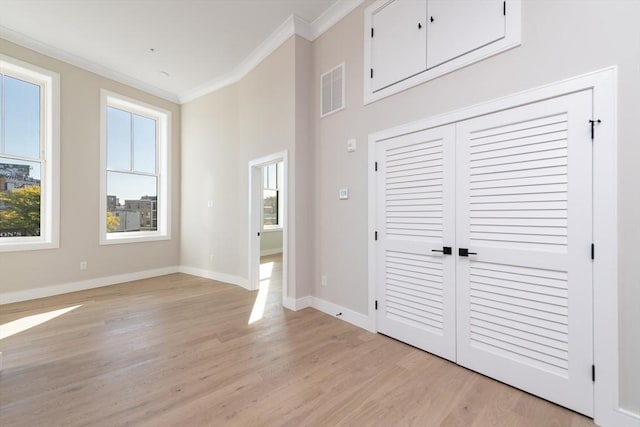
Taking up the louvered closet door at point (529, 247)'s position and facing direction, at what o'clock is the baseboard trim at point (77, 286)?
The baseboard trim is roughly at 1 o'clock from the louvered closet door.

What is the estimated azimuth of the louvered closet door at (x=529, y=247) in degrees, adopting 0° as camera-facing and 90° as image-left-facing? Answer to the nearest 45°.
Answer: approximately 45°

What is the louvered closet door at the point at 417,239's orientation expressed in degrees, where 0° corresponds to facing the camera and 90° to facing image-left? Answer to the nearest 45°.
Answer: approximately 45°

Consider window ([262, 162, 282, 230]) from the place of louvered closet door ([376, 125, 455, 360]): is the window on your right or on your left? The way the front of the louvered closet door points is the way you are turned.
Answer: on your right

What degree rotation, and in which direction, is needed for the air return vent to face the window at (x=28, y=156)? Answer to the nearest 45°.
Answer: approximately 45° to its right

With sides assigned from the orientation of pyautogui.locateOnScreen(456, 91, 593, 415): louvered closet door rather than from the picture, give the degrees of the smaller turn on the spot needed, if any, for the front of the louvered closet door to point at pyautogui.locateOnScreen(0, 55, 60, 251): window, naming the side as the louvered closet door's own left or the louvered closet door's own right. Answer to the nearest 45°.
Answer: approximately 45° to the louvered closet door's own right
